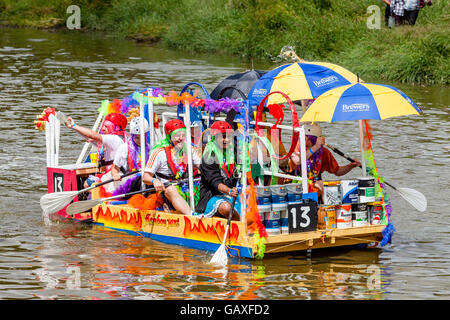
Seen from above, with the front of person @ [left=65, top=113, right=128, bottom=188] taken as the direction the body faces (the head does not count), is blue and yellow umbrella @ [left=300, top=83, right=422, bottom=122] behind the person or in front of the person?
behind

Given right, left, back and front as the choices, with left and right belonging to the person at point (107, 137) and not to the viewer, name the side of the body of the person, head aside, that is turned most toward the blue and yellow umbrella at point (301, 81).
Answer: back

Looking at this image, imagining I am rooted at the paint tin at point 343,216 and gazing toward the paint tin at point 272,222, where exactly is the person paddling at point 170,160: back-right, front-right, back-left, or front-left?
front-right

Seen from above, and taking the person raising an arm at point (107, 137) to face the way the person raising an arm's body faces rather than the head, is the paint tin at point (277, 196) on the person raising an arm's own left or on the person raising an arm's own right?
on the person raising an arm's own left

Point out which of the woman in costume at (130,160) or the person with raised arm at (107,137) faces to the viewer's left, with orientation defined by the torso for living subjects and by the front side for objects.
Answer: the person with raised arm

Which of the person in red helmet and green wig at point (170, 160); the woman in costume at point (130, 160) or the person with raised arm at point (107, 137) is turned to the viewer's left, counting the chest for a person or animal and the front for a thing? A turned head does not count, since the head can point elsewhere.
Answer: the person with raised arm at point (107, 137)

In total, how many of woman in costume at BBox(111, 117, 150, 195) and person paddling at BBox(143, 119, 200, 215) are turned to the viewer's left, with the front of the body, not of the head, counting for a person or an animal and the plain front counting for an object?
0

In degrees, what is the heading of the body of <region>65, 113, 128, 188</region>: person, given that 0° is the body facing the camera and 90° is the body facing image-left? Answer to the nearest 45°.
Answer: approximately 90°

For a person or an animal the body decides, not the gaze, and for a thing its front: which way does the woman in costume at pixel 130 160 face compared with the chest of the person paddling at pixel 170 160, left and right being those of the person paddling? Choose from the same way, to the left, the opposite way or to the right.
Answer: the same way

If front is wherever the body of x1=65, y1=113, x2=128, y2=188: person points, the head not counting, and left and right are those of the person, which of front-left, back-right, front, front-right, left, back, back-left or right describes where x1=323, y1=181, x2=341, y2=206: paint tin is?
back-left
